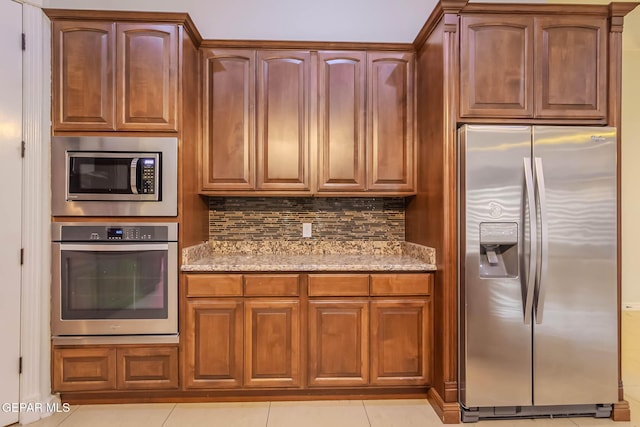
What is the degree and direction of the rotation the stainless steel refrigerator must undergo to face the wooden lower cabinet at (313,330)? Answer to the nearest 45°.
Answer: approximately 90° to its right

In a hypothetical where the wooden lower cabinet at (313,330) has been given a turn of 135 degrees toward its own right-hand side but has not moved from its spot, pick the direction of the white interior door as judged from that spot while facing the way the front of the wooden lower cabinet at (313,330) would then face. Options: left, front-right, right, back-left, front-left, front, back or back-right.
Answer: front-left

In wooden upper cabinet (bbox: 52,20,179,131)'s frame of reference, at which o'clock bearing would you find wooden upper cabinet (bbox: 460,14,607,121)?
wooden upper cabinet (bbox: 460,14,607,121) is roughly at 10 o'clock from wooden upper cabinet (bbox: 52,20,179,131).

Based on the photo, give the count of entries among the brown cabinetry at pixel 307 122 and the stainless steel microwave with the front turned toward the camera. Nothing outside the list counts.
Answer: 2

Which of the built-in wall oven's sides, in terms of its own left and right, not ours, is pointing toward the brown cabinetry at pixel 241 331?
left

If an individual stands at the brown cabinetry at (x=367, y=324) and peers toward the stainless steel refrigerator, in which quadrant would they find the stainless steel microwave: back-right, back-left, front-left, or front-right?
back-right
